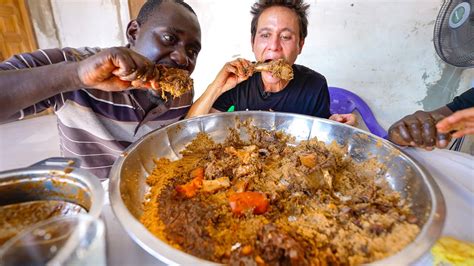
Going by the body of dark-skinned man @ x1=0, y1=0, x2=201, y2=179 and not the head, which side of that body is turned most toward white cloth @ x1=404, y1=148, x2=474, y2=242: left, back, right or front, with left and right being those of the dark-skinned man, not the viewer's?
front

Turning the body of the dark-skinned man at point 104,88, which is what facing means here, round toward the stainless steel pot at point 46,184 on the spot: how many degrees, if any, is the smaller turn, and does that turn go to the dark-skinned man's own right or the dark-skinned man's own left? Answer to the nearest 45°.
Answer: approximately 45° to the dark-skinned man's own right

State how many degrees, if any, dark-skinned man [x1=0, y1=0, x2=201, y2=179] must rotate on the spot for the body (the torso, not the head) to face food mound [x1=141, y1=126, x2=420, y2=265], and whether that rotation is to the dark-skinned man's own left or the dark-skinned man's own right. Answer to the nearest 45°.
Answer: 0° — they already face it

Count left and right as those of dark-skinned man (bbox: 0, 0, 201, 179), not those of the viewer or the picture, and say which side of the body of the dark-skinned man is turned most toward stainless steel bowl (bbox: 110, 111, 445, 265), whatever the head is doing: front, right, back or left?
front

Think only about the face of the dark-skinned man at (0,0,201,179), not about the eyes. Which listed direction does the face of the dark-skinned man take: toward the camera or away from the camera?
toward the camera

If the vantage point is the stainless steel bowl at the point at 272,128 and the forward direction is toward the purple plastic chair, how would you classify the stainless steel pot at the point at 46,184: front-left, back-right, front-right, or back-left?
back-left

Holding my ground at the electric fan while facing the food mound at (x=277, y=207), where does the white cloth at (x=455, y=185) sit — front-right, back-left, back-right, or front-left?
front-left

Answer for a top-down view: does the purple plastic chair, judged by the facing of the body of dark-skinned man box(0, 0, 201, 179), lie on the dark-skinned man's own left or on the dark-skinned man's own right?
on the dark-skinned man's own left

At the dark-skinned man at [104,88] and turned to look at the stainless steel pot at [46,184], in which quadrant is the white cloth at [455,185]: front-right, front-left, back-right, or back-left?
front-left

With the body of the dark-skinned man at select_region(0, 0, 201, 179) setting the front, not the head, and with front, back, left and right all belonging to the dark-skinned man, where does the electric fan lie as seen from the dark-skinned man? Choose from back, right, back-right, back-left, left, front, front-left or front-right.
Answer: front-left
